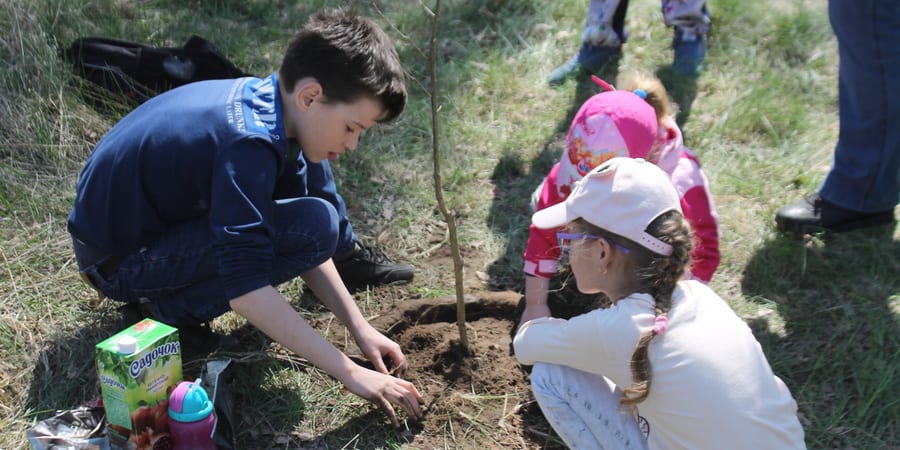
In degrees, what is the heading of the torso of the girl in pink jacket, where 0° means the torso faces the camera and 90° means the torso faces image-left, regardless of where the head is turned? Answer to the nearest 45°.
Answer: approximately 45°

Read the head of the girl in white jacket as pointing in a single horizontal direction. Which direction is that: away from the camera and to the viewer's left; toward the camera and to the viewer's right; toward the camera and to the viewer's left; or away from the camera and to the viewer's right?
away from the camera and to the viewer's left

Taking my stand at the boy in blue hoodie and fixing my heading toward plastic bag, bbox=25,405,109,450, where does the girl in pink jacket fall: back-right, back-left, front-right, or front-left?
back-left

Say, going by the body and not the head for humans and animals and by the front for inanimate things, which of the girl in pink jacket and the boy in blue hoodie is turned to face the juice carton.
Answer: the girl in pink jacket

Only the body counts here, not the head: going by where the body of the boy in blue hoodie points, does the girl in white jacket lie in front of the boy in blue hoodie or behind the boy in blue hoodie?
in front

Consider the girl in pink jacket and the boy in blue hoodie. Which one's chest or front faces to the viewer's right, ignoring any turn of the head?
the boy in blue hoodie

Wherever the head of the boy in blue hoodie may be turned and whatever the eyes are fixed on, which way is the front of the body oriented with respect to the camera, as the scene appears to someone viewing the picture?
to the viewer's right

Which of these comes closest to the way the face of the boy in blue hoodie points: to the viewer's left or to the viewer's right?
to the viewer's right

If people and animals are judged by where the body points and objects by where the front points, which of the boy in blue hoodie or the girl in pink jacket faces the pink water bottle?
the girl in pink jacket

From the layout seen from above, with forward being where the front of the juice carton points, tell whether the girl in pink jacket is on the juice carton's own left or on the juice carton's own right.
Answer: on the juice carton's own left

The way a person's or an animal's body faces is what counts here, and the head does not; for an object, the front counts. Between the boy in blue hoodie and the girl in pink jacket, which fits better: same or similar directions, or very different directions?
very different directions

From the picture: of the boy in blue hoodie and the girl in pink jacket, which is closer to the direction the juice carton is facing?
the girl in pink jacket

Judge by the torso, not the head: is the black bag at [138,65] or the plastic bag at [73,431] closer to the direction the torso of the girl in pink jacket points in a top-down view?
the plastic bag

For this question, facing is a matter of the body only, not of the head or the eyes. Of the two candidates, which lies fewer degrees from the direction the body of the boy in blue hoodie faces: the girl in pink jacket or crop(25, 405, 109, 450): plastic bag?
the girl in pink jacket

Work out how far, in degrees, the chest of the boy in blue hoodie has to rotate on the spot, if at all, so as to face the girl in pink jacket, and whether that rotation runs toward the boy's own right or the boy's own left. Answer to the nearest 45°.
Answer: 0° — they already face them
